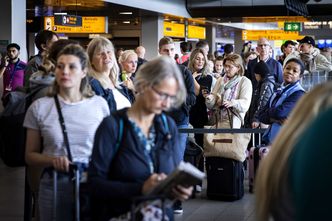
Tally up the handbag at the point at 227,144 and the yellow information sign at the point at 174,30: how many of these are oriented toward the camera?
2

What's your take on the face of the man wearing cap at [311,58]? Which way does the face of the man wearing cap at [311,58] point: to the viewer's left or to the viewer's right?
to the viewer's left

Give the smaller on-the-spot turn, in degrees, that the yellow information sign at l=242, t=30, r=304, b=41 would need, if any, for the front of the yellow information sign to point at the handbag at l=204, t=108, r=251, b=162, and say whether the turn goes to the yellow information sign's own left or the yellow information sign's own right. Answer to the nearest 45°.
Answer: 0° — it already faces it

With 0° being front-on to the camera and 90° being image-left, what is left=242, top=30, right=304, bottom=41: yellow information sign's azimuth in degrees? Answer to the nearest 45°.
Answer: approximately 0°

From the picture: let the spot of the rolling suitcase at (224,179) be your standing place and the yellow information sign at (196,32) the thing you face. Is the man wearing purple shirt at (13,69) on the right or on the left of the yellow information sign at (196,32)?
left

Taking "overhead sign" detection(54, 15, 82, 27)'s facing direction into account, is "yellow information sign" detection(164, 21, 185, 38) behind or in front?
behind

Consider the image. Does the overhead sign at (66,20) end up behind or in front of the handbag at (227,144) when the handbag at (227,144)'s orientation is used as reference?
behind

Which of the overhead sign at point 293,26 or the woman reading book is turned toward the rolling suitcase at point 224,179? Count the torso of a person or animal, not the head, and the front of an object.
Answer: the overhead sign

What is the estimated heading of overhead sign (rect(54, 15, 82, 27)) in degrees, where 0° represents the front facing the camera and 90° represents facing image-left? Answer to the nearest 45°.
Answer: approximately 0°
